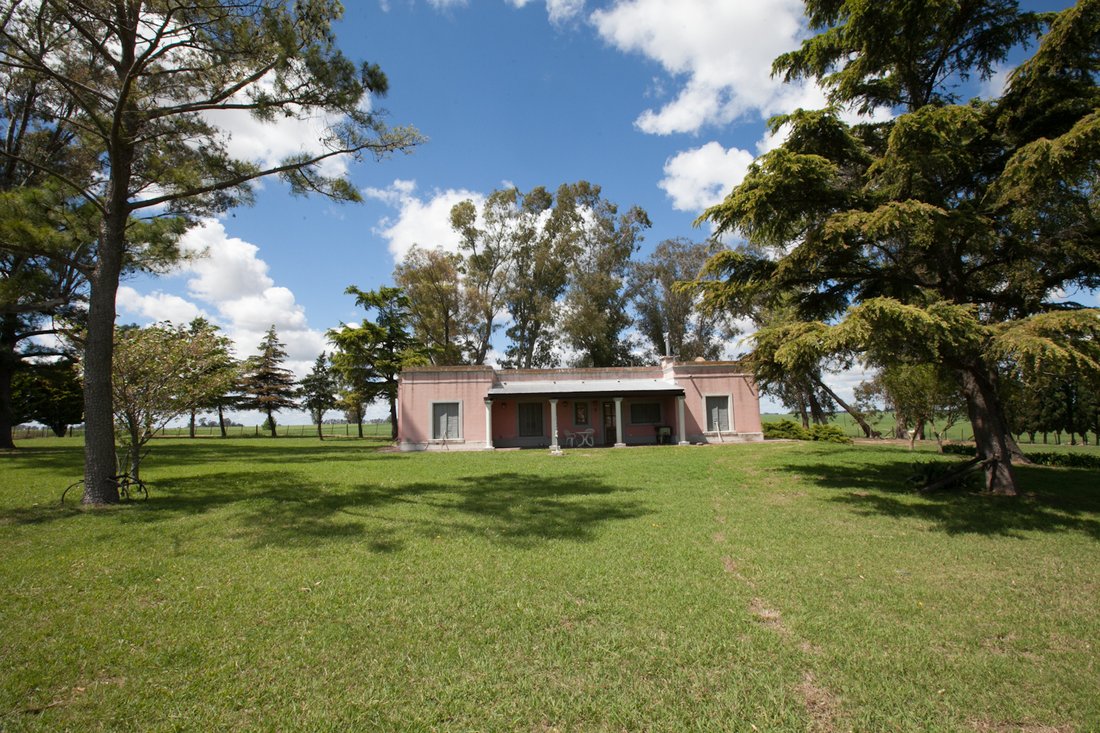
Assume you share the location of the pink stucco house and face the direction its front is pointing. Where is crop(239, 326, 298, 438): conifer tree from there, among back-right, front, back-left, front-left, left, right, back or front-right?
back-right

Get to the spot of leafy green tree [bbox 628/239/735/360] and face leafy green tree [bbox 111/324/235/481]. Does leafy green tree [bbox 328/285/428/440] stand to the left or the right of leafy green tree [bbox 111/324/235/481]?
right

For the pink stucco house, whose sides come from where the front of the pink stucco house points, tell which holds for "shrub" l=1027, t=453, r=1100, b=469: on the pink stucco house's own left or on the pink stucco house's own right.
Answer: on the pink stucco house's own left

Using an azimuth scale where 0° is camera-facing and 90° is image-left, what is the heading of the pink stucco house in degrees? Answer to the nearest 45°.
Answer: approximately 0°

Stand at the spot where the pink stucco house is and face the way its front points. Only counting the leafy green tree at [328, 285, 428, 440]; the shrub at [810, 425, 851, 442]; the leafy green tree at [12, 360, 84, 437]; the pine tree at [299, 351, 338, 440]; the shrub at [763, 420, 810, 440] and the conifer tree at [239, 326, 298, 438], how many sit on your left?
2

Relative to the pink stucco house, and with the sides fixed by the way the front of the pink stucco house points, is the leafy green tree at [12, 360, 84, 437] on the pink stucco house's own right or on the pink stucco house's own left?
on the pink stucco house's own right

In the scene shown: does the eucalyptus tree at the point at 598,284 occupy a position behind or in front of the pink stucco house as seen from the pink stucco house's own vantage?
behind

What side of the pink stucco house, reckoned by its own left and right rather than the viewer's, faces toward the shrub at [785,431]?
left

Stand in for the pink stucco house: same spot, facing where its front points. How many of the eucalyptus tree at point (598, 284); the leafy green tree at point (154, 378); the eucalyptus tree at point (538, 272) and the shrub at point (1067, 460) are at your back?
2

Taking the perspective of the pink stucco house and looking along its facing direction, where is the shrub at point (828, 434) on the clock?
The shrub is roughly at 9 o'clock from the pink stucco house.

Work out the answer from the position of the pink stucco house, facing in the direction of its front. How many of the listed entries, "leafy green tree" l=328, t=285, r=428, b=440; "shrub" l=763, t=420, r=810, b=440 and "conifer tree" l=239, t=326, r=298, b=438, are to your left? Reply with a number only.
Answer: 1

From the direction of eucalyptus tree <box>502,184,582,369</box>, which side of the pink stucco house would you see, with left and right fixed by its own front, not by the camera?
back
